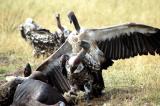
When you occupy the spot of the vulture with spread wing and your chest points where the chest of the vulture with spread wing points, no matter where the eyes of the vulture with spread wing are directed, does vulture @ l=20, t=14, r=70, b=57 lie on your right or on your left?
on your right

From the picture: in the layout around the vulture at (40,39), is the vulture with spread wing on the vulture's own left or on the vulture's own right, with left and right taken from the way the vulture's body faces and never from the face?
on the vulture's own left

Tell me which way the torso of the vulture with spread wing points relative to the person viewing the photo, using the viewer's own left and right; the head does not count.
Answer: facing the viewer and to the left of the viewer

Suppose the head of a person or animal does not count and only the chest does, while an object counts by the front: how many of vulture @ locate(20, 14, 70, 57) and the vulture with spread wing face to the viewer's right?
1

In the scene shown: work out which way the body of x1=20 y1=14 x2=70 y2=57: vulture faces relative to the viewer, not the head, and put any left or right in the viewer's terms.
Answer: facing to the right of the viewer
